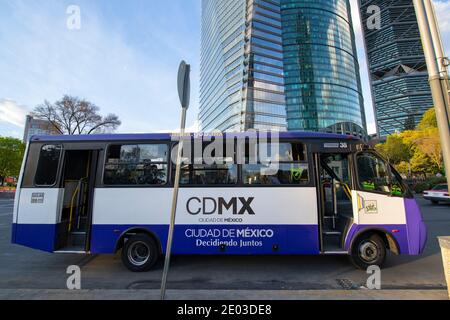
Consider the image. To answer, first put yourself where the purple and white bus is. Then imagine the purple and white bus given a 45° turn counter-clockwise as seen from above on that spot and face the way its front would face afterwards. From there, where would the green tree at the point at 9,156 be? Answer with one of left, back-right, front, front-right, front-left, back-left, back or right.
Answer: left

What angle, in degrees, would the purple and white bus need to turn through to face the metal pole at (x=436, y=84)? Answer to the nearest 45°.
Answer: approximately 45° to its right

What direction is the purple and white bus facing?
to the viewer's right

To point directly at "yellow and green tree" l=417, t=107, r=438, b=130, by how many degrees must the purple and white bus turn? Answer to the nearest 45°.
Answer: approximately 45° to its left

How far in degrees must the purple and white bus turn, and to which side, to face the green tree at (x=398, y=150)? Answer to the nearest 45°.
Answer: approximately 45° to its left

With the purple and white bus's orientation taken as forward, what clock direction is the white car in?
The white car is roughly at 11 o'clock from the purple and white bus.
